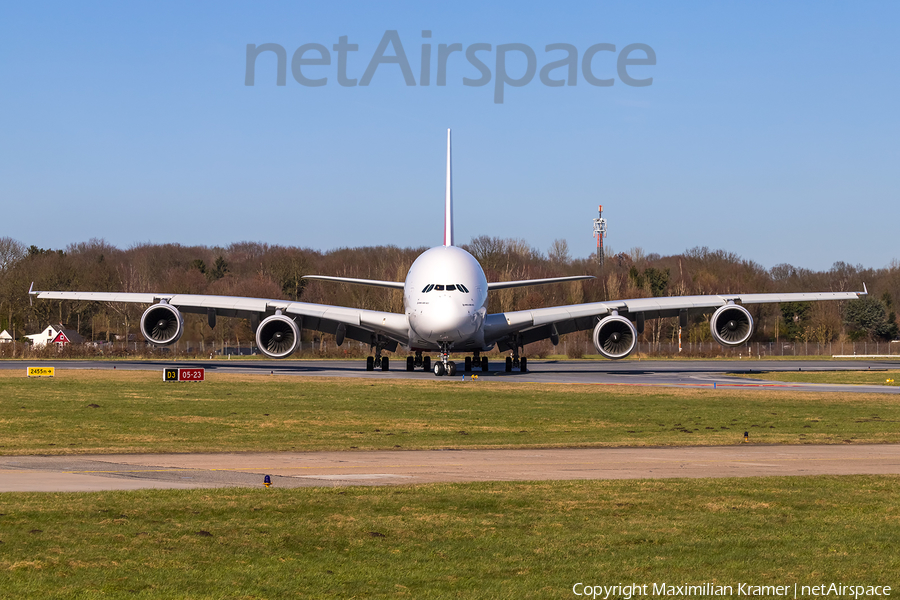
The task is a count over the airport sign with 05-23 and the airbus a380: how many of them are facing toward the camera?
2

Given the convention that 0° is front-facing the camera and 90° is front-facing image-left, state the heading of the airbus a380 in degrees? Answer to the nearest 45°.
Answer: approximately 0°

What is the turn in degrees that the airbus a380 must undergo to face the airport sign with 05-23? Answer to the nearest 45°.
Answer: approximately 45° to its right

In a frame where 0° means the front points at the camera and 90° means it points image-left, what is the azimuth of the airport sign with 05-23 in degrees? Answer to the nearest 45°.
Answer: approximately 0°
